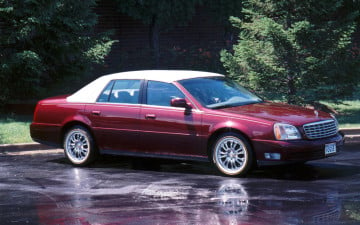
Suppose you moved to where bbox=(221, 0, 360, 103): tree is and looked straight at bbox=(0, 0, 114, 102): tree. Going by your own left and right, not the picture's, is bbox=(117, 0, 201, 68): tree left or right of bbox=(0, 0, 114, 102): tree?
right

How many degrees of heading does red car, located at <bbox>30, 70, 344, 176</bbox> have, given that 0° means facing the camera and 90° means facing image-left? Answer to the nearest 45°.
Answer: approximately 315°

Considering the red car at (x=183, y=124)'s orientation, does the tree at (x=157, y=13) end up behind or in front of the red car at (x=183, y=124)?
behind

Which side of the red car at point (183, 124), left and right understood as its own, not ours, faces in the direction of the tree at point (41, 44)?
back
